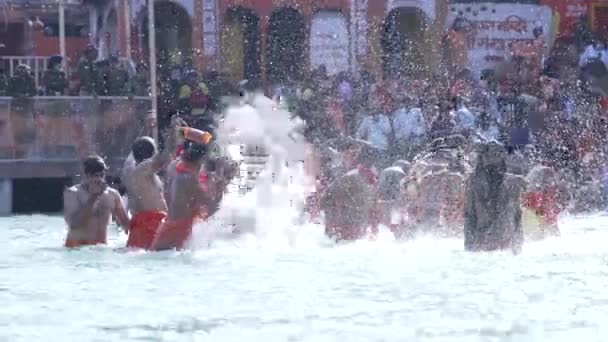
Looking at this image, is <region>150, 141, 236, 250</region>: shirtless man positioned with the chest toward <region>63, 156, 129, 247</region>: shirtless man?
no

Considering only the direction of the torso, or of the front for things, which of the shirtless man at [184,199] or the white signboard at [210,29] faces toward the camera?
the white signboard

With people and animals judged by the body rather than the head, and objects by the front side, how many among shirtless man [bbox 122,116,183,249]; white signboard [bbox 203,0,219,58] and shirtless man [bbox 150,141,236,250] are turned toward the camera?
1

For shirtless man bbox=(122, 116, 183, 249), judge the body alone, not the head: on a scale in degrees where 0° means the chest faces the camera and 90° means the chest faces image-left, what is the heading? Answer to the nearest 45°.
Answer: approximately 225°

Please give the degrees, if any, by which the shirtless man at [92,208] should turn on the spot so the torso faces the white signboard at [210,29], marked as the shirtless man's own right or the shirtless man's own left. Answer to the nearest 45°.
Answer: approximately 135° to the shirtless man's own left

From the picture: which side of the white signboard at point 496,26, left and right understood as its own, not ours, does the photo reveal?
front

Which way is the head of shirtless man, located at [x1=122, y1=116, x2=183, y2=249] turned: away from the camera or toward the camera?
away from the camera

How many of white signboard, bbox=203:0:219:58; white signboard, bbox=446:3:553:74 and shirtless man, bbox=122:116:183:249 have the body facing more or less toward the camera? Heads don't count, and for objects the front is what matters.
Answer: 2

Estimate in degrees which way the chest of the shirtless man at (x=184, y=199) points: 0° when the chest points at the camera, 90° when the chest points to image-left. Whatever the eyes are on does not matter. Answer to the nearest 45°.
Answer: approximately 225°

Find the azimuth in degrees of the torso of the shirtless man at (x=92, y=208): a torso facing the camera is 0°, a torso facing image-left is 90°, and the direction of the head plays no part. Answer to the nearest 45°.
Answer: approximately 315°

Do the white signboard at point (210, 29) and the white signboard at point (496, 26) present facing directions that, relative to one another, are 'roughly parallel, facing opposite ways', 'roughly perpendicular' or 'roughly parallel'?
roughly parallel

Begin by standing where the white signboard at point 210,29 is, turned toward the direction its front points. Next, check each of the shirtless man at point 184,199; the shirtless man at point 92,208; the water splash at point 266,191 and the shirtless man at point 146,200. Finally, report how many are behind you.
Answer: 0

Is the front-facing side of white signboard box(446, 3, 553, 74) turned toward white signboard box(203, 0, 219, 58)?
no

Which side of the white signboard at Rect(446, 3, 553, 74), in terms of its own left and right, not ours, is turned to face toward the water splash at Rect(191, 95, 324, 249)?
front

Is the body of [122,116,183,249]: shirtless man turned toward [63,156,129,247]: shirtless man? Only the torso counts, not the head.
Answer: no
